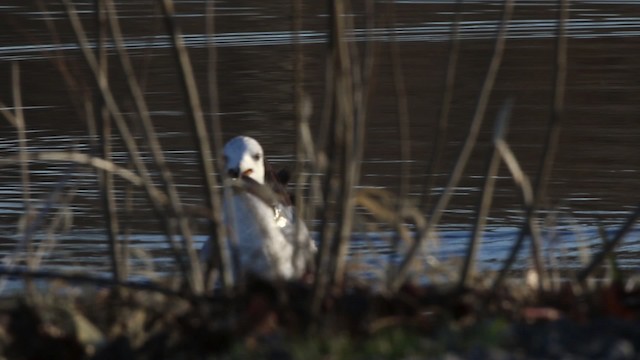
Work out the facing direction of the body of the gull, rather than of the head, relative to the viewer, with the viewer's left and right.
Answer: facing the viewer

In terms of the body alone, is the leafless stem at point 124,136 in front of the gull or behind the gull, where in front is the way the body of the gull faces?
in front

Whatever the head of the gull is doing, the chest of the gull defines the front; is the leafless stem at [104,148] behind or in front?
in front

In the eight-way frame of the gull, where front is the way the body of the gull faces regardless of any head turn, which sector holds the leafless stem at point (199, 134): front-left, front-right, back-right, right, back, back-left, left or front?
front

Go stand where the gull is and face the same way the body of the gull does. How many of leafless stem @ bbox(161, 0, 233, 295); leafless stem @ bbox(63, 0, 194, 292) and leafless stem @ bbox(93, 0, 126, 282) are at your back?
0
